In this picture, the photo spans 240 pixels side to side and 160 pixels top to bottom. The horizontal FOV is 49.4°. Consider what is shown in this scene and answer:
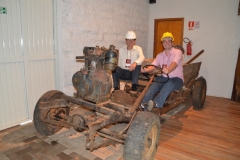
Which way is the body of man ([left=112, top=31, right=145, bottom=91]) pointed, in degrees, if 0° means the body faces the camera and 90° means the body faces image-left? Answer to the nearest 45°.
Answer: approximately 0°

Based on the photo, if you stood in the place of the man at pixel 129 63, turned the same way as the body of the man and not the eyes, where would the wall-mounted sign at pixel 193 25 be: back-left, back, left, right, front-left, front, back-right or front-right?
back-left

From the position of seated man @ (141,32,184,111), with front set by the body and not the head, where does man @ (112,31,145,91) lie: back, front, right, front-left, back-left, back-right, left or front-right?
right

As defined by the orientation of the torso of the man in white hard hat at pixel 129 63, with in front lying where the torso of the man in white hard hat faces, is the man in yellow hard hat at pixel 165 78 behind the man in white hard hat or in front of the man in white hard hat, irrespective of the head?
in front

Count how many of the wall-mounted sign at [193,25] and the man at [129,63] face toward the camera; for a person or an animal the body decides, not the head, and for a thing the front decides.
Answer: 2

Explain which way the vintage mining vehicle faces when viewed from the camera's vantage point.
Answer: facing the viewer and to the left of the viewer
